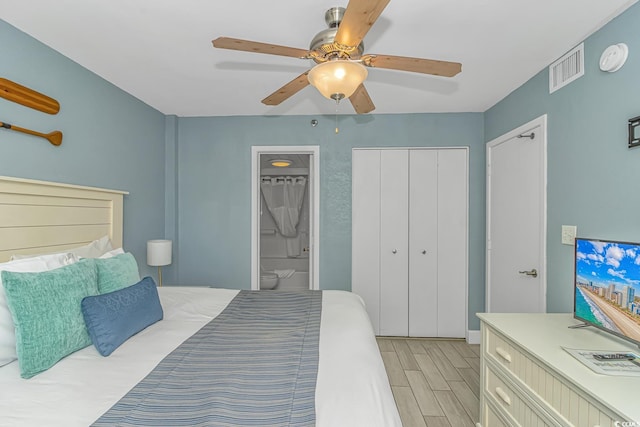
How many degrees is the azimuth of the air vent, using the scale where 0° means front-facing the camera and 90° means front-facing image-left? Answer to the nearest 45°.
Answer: approximately 45°

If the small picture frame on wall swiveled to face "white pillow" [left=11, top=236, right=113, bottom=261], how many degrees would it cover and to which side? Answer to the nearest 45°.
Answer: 0° — it already faces it

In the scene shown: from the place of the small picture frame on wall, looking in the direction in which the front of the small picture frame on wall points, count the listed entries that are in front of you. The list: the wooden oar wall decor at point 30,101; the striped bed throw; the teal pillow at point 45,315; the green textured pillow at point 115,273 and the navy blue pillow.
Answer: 5

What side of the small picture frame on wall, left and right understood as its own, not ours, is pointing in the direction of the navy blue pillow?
front

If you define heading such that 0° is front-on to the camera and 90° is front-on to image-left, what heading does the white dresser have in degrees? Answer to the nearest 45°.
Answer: approximately 45°

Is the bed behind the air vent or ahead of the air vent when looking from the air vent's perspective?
ahead

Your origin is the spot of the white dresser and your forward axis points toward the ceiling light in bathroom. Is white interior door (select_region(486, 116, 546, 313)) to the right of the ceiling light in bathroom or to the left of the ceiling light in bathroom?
right

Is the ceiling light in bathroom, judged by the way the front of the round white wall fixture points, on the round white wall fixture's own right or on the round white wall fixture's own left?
on the round white wall fixture's own right

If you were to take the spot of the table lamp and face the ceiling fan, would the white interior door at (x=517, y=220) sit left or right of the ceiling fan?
left
